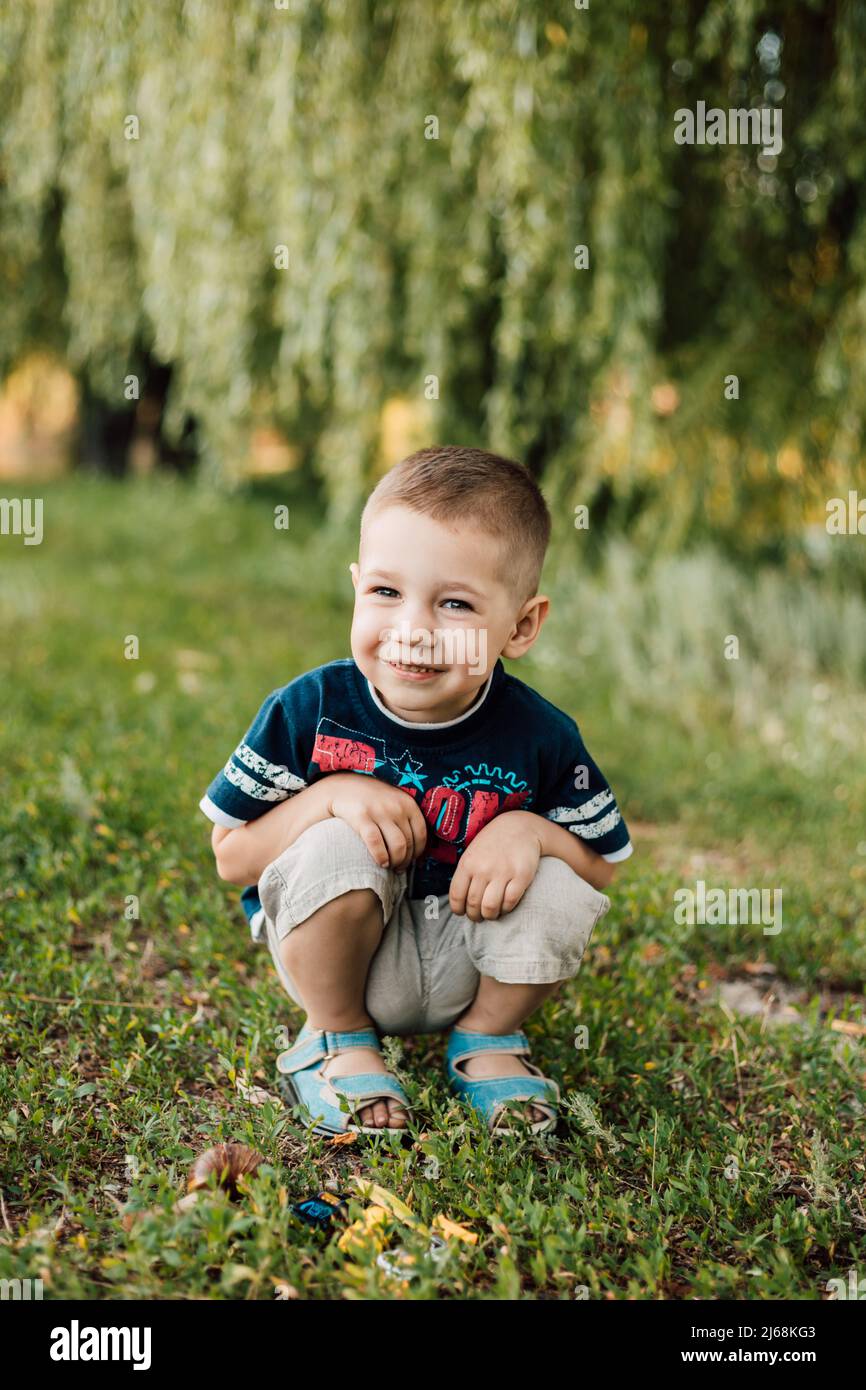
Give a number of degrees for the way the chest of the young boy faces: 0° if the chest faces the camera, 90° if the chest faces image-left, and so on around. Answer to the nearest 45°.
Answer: approximately 0°

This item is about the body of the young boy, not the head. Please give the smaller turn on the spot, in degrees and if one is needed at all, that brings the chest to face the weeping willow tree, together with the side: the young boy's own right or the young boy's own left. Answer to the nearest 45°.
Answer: approximately 180°
